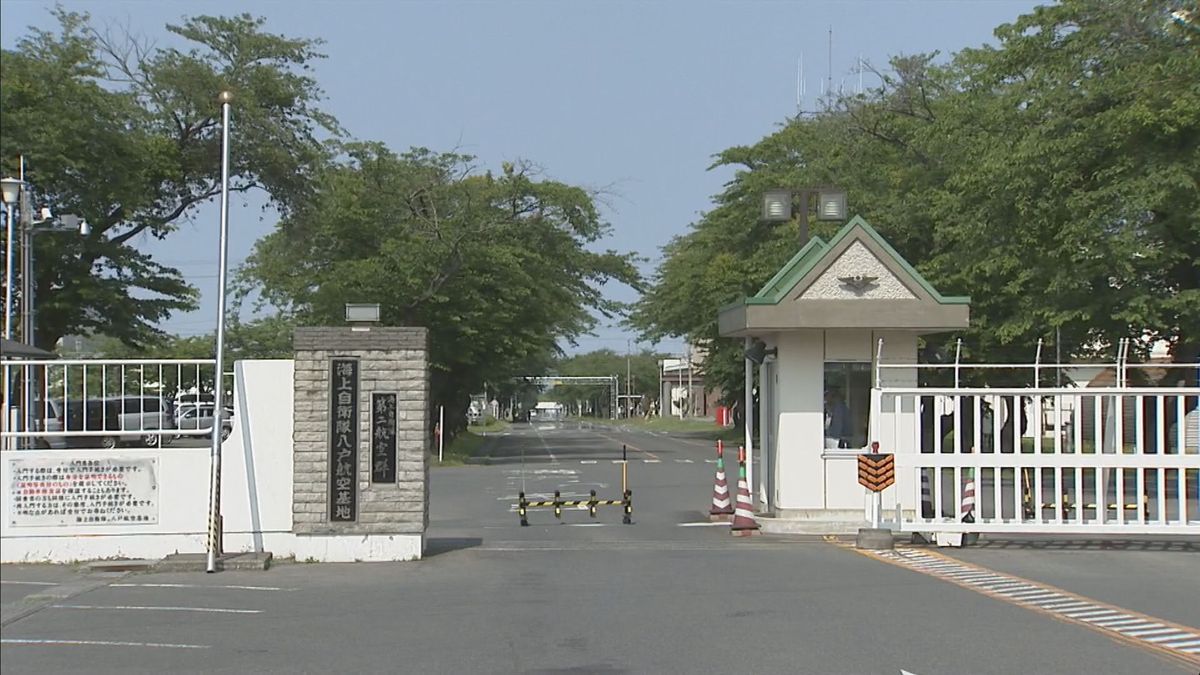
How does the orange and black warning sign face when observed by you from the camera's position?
facing the viewer

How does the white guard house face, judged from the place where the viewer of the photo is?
facing the viewer

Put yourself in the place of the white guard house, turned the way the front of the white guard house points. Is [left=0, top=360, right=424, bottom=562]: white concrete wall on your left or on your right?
on your right

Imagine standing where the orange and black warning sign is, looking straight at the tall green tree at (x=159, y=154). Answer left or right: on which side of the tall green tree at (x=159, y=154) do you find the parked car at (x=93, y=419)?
left

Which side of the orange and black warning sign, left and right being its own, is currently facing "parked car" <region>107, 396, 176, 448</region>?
right

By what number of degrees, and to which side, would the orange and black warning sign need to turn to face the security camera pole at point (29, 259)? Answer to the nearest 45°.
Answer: approximately 90° to its right

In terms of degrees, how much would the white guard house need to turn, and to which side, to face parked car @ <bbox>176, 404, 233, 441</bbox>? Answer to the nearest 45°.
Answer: approximately 90° to its right

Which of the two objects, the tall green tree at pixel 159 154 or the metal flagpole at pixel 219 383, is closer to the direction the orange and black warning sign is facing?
the metal flagpole

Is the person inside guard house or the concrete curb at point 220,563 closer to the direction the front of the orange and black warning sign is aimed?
the concrete curb

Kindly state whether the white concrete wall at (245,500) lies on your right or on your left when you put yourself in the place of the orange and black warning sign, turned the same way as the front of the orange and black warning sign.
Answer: on your right

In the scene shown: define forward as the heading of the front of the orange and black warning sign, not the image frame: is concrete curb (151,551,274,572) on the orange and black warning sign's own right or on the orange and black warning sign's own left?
on the orange and black warning sign's own right

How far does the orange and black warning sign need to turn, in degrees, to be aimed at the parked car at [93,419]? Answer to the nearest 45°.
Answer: approximately 90° to its right
